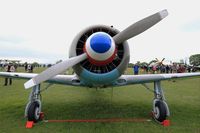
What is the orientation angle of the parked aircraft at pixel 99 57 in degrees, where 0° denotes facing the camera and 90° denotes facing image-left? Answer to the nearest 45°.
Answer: approximately 0°
